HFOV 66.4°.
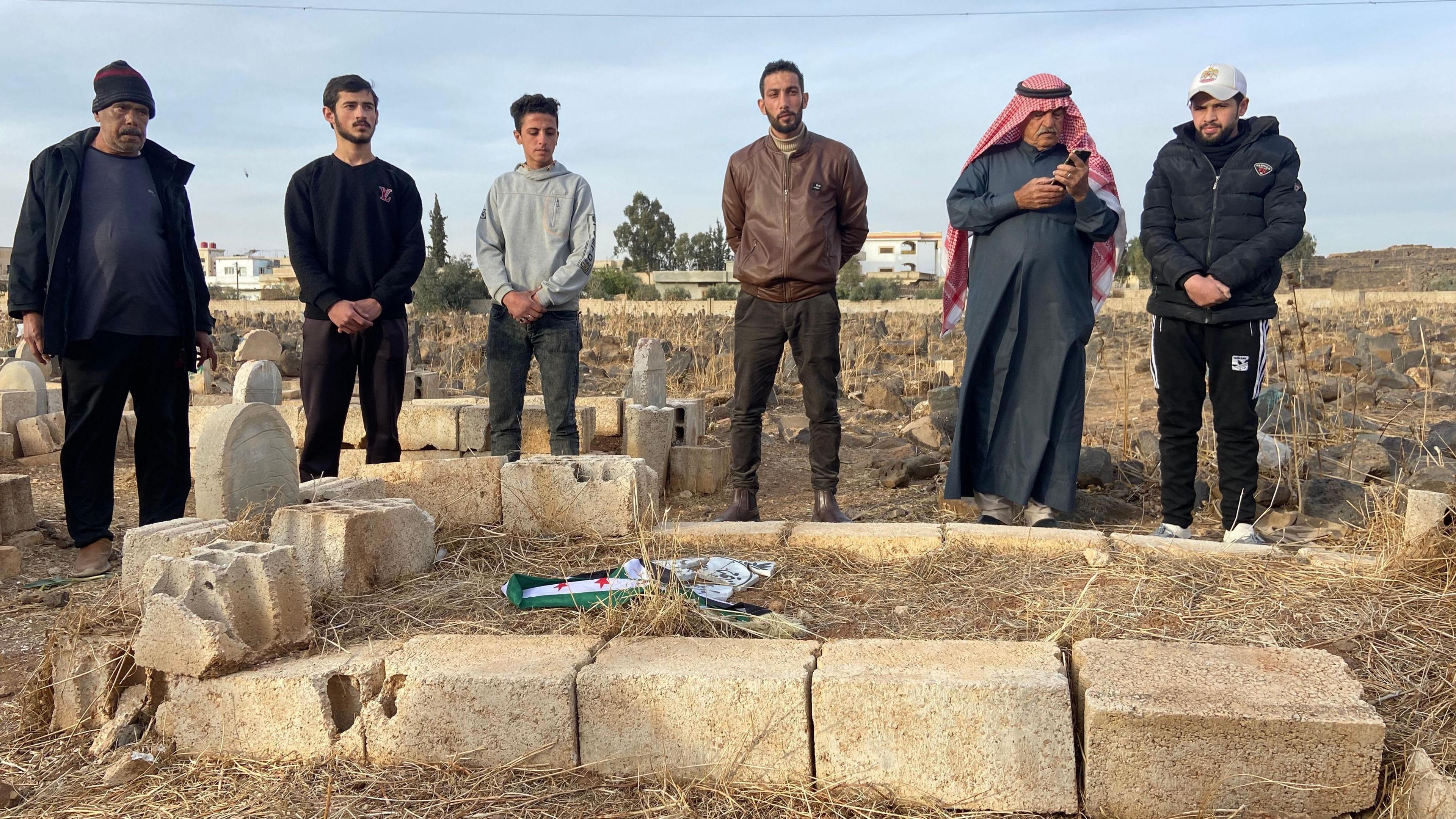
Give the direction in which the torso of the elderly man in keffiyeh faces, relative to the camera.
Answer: toward the camera

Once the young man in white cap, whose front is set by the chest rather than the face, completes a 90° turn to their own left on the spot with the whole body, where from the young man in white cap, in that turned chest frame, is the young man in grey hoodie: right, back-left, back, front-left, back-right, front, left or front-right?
back

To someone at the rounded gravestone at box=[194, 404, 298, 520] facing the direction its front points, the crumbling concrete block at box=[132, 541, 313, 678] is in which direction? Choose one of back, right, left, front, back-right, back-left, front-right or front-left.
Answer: front-right

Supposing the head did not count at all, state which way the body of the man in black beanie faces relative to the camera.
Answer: toward the camera

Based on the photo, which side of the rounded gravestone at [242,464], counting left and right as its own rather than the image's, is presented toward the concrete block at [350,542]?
front

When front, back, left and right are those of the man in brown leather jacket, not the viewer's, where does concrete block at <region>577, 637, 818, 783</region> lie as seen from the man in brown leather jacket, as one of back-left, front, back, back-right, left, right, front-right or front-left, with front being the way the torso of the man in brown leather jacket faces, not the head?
front

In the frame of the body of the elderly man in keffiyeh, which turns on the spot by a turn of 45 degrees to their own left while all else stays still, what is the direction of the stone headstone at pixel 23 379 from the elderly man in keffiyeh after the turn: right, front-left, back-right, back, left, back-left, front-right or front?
back-right

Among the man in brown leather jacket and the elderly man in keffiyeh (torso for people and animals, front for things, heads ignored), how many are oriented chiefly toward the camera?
2

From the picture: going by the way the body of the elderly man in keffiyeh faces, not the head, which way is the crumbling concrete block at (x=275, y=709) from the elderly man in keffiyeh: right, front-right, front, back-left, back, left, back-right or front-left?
front-right

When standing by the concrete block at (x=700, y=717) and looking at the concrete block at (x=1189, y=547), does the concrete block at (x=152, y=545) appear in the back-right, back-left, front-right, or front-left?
back-left

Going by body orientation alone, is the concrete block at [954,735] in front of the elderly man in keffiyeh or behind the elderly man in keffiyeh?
in front
